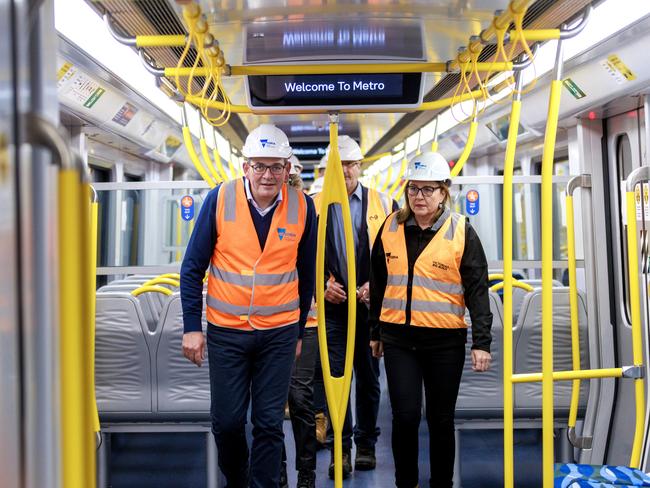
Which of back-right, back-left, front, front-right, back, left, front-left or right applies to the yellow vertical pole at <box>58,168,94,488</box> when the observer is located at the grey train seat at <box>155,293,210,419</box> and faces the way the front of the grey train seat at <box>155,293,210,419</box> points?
back

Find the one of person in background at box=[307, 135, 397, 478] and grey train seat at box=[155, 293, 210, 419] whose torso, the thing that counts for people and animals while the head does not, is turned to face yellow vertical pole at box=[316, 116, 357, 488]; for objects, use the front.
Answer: the person in background

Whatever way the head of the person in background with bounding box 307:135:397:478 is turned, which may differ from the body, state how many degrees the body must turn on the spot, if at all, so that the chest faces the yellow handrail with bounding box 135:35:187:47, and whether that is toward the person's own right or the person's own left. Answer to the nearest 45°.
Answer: approximately 45° to the person's own right

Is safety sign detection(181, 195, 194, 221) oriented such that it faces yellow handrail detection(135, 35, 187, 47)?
yes

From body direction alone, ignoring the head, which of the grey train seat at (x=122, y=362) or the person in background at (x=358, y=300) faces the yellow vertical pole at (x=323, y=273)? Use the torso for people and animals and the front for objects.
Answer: the person in background

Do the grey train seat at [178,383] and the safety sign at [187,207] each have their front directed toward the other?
yes

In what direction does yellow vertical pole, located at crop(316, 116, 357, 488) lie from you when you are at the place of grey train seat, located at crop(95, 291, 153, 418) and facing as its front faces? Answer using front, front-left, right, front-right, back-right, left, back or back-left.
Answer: back-right

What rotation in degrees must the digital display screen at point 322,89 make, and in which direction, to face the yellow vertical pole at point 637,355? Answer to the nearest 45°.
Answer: approximately 90° to its left

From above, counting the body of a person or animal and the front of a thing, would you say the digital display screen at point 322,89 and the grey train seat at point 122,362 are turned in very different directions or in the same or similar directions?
very different directions

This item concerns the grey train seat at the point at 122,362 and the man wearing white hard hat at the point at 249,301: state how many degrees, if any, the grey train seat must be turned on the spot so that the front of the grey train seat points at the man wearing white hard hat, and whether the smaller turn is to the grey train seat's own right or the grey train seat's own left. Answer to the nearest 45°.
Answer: approximately 135° to the grey train seat's own right

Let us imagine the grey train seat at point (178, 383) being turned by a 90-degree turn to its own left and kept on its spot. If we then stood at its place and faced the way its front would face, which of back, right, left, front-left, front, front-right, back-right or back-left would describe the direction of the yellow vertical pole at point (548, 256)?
back-left

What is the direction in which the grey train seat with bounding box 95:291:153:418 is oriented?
away from the camera
